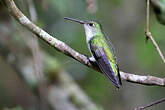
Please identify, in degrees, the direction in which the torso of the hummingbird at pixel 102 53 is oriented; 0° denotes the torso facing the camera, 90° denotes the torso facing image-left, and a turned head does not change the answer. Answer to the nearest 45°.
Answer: approximately 90°
